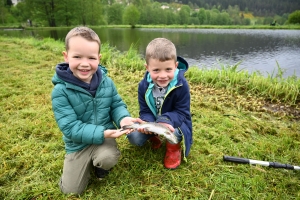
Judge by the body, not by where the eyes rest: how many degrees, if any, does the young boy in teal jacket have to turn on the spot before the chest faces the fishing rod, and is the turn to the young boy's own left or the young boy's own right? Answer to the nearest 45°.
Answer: approximately 45° to the young boy's own left

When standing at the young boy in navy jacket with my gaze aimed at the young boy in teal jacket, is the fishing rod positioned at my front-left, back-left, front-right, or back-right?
back-left

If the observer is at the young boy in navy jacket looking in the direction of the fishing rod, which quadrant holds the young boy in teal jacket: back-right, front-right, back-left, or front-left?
back-right

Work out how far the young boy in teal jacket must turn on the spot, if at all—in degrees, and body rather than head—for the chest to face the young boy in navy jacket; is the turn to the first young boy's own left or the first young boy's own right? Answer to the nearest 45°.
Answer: approximately 45° to the first young boy's own left

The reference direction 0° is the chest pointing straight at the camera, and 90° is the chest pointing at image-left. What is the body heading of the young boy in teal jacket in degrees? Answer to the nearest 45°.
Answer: approximately 315°
